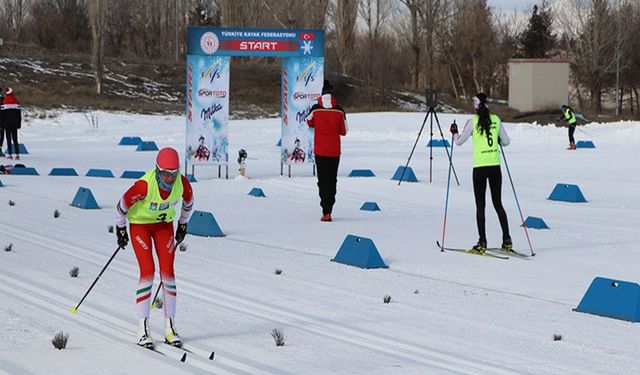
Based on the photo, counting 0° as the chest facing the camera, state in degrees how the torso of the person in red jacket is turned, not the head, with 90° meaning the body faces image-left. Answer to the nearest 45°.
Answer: approximately 180°

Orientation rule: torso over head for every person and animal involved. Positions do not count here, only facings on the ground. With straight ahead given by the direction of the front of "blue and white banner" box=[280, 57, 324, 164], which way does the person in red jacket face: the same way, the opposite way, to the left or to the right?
the opposite way

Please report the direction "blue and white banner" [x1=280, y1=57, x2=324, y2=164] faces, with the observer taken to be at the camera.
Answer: facing the viewer

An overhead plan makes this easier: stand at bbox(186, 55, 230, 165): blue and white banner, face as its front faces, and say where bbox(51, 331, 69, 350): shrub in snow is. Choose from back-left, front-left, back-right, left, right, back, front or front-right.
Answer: front

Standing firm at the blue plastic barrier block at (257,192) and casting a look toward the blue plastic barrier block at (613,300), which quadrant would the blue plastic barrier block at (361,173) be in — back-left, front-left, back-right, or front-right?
back-left

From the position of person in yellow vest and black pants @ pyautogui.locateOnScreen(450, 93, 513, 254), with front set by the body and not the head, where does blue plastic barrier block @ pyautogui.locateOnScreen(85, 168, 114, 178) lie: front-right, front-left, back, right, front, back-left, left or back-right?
front

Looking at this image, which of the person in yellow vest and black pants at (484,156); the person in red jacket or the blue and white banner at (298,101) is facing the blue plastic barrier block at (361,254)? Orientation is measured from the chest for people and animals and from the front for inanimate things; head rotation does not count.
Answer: the blue and white banner

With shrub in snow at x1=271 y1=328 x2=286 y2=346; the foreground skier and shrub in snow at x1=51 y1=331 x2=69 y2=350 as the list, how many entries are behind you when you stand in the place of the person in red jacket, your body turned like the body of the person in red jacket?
3

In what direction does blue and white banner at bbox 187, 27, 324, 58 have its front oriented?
toward the camera

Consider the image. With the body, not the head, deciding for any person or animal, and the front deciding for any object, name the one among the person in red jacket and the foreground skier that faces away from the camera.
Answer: the person in red jacket

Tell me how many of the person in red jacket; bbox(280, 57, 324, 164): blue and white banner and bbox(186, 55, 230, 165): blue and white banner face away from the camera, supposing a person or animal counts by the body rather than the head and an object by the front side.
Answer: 1

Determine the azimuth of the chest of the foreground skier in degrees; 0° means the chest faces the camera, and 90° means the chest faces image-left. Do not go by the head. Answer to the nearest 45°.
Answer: approximately 315°
